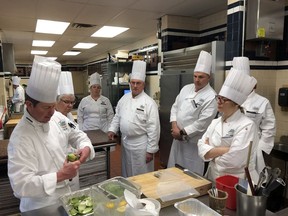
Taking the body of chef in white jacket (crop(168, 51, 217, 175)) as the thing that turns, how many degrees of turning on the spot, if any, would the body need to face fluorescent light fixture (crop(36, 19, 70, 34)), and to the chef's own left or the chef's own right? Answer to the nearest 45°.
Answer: approximately 90° to the chef's own right

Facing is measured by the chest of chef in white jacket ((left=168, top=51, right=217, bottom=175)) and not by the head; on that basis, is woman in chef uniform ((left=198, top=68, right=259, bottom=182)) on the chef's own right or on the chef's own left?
on the chef's own left

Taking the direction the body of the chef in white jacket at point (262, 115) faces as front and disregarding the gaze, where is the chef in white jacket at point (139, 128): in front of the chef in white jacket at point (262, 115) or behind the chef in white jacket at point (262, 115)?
in front

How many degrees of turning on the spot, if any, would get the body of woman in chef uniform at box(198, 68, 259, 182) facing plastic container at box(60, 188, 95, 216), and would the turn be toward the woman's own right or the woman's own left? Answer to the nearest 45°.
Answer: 0° — they already face it

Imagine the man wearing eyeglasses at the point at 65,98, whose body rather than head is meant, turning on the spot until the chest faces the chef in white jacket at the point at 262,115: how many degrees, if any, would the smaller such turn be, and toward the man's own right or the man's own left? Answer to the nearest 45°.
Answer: approximately 45° to the man's own left

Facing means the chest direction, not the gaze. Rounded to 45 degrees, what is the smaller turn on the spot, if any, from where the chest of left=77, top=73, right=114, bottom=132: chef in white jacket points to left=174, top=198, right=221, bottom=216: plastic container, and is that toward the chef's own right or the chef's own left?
0° — they already face it

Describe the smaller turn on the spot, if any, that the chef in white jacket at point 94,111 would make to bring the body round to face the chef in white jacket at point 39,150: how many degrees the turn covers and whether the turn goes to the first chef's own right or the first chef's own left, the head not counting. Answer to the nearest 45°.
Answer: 0° — they already face them

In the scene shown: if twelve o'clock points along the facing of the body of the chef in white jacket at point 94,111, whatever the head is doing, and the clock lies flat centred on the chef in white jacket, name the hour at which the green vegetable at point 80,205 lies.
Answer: The green vegetable is roughly at 12 o'clock from the chef in white jacket.

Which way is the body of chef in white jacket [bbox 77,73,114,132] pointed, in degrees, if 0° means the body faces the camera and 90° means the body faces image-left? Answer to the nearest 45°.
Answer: approximately 0°

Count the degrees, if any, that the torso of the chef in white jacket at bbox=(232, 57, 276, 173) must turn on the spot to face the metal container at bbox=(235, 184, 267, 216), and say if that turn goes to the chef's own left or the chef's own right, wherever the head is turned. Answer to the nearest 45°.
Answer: approximately 45° to the chef's own left

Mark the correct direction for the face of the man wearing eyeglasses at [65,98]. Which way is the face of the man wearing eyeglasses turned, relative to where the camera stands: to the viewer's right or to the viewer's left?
to the viewer's right

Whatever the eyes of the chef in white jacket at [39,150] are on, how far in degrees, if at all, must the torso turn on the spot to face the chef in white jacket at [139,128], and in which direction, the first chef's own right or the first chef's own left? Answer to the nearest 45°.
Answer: approximately 90° to the first chef's own left
